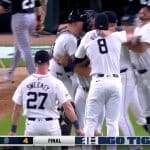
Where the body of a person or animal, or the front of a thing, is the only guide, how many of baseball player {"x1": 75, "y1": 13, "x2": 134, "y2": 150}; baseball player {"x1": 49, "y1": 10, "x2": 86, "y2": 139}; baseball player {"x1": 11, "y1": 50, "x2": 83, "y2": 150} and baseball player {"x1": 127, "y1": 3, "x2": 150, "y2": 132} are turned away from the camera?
2

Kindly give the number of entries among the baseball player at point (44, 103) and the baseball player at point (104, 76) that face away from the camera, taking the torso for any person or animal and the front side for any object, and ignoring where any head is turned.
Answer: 2

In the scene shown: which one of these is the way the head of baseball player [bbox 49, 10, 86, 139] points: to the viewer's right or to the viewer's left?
to the viewer's right

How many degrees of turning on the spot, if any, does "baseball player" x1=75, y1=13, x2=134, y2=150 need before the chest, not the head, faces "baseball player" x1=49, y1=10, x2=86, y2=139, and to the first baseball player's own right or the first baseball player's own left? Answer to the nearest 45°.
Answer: approximately 45° to the first baseball player's own left

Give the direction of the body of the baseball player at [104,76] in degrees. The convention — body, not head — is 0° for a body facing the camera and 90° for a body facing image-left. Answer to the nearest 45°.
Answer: approximately 180°

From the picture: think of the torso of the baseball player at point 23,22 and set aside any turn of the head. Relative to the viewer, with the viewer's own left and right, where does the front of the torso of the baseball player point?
facing away from the viewer and to the left of the viewer

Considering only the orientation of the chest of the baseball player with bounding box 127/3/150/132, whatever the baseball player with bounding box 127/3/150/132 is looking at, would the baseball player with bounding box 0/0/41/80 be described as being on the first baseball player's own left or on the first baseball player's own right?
on the first baseball player's own right
